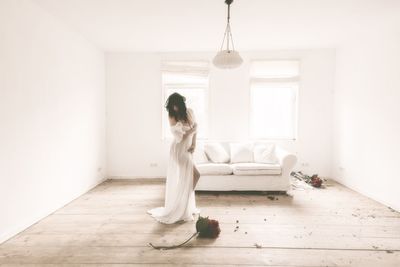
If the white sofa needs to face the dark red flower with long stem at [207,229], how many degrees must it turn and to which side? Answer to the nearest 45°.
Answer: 0° — it already faces it

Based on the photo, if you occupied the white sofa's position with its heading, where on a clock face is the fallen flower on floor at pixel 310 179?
The fallen flower on floor is roughly at 8 o'clock from the white sofa.

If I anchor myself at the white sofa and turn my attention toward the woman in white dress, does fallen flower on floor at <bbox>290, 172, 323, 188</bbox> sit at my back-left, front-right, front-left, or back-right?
back-left

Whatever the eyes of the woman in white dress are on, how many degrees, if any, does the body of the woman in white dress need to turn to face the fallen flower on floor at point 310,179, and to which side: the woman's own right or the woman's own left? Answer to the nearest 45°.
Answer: approximately 90° to the woman's own left

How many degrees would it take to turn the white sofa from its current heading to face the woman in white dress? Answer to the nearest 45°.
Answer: approximately 45° to its right

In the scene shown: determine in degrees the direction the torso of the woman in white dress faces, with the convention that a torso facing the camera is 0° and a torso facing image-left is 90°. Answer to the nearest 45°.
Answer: approximately 315°

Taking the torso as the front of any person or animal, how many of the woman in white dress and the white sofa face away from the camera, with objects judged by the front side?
0

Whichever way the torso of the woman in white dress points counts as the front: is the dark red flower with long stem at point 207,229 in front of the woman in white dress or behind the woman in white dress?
in front

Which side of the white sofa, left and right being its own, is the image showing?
front

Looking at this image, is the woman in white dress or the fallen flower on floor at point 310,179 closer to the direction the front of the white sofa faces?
the woman in white dress

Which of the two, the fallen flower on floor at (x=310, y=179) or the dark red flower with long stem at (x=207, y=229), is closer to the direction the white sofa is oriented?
the dark red flower with long stem
